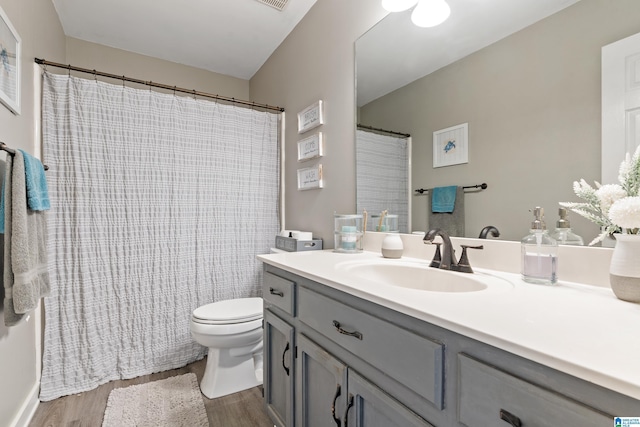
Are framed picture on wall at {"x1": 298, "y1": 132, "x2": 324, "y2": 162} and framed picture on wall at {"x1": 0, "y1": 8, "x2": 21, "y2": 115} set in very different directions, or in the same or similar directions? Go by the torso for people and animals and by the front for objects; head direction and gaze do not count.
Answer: very different directions

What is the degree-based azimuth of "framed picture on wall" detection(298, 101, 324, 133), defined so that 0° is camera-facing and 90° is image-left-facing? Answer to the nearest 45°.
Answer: approximately 45°

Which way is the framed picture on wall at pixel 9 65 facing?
to the viewer's right

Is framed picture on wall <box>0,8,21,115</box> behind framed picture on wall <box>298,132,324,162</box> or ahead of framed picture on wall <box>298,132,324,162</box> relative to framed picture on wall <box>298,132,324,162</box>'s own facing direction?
ahead

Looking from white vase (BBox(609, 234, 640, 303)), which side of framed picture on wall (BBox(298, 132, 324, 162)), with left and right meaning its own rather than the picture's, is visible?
left

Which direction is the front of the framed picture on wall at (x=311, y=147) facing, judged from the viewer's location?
facing the viewer and to the left of the viewer

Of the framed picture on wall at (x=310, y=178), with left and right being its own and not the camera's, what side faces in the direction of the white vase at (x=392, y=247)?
left
